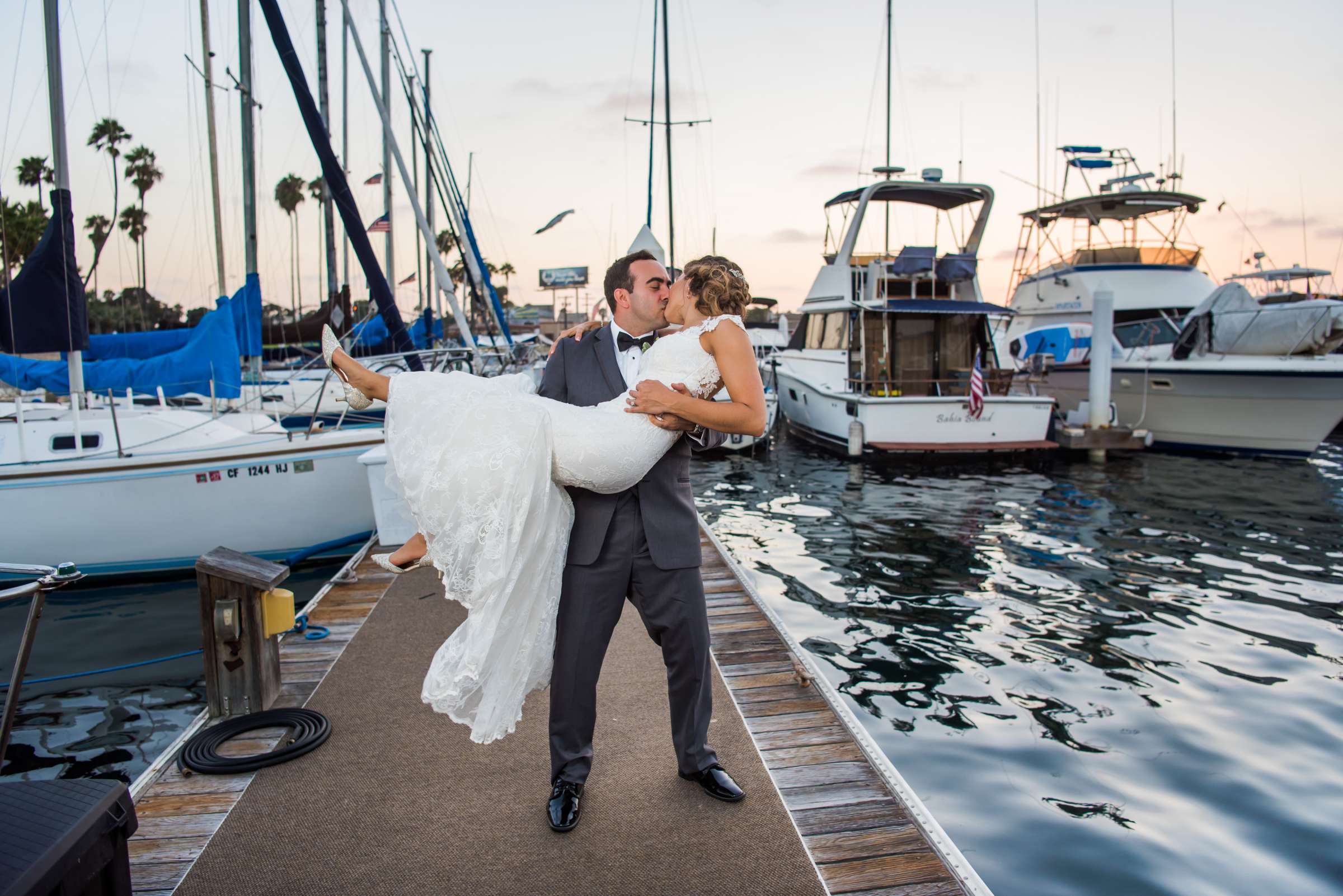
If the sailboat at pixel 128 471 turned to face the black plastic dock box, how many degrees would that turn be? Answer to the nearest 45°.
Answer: approximately 90° to its right

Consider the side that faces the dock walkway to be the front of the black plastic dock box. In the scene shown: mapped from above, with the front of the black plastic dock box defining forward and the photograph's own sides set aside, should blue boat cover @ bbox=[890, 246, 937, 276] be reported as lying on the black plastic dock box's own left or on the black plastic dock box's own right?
on the black plastic dock box's own left

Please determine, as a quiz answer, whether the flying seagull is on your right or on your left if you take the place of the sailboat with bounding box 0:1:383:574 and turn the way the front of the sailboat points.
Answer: on your left

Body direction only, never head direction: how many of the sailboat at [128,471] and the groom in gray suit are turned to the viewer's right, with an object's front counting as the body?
1

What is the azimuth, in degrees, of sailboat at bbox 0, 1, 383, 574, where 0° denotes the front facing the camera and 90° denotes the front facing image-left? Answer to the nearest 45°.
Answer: approximately 270°

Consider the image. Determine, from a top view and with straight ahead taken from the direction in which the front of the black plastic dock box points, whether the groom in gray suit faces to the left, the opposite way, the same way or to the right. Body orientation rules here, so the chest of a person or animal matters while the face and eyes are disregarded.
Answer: to the right
